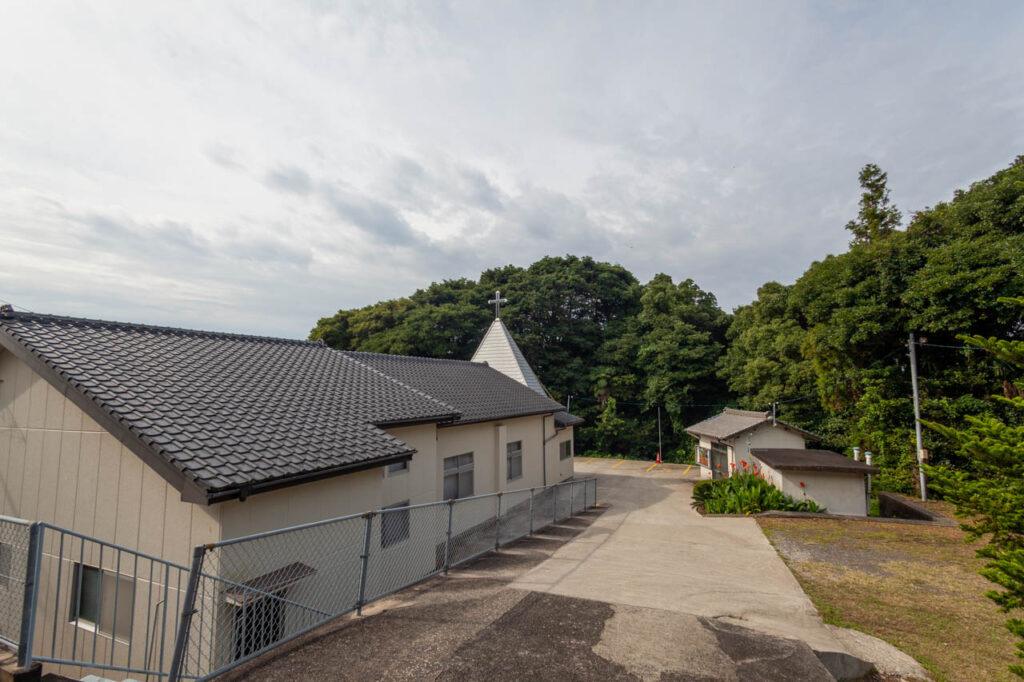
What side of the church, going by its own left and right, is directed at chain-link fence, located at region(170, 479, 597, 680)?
right

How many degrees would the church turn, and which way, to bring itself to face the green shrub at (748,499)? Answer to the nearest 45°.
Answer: approximately 45° to its right

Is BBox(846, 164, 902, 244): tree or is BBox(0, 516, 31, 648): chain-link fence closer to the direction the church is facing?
the tree

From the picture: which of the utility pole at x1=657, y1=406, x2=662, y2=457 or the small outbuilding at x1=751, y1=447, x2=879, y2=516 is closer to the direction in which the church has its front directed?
the utility pole

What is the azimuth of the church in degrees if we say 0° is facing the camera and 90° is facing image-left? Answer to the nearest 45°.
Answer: approximately 225°

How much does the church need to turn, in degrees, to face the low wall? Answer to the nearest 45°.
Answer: approximately 45° to its right

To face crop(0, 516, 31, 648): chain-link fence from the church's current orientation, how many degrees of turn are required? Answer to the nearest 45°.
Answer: approximately 135° to its right

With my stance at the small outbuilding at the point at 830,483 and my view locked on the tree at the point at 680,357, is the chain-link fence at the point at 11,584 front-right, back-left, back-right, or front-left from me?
back-left

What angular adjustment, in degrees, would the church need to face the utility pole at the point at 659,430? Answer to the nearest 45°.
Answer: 0° — it already faces it
